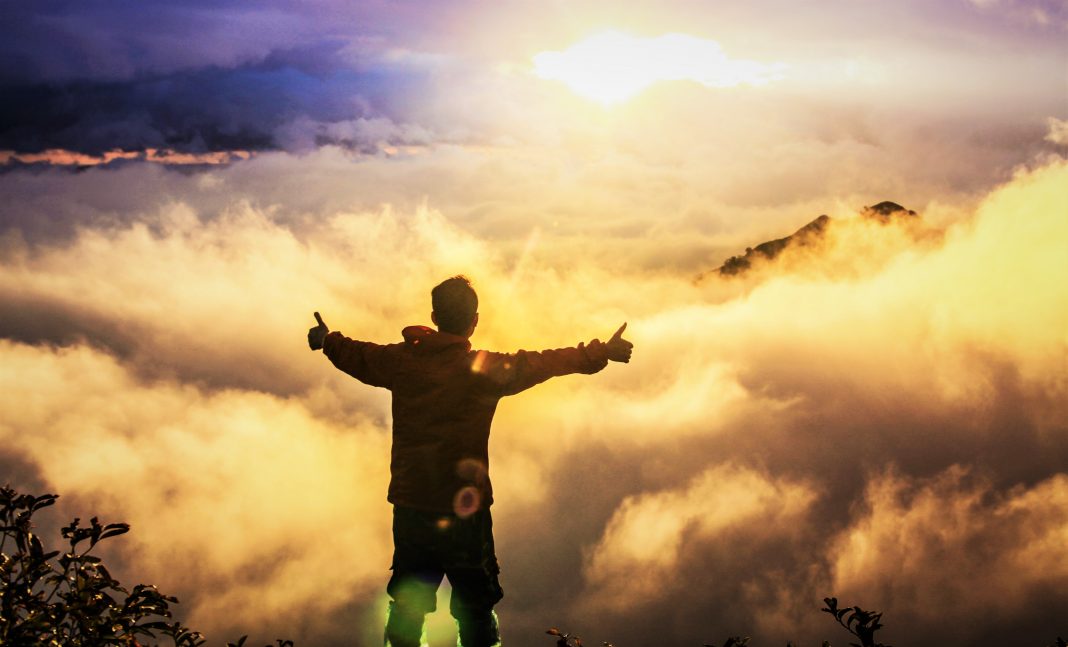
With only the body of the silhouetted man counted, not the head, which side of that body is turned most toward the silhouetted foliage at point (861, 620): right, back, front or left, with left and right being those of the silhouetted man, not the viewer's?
right

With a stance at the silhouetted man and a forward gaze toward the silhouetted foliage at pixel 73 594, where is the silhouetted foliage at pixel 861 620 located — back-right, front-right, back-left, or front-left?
back-left

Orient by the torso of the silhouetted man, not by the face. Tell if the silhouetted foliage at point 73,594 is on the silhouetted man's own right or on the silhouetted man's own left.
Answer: on the silhouetted man's own left

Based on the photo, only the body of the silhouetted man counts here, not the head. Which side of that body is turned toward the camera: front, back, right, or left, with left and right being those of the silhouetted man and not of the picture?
back
